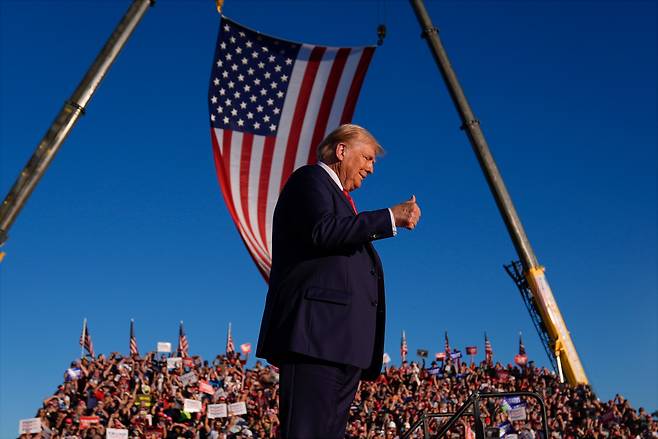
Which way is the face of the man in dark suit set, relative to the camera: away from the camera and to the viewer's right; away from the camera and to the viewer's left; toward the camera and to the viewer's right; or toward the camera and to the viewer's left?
toward the camera and to the viewer's right

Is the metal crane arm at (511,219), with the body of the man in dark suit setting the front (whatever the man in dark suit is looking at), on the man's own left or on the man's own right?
on the man's own left

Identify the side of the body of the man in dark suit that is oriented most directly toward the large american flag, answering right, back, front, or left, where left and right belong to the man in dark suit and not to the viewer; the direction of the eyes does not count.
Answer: left

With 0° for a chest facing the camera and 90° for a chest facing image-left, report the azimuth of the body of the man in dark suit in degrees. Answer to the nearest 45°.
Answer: approximately 270°
